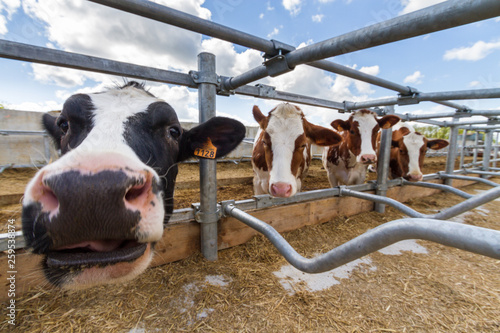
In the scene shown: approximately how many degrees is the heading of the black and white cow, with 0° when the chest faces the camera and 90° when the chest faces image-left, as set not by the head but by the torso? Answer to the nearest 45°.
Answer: approximately 0°

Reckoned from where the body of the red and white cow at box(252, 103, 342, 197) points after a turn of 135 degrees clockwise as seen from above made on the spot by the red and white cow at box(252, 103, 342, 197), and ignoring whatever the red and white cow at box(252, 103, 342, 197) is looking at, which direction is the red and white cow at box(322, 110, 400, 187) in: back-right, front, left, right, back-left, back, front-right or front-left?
right

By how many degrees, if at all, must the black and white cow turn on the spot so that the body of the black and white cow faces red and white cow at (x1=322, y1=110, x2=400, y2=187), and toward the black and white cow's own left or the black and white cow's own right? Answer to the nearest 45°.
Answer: approximately 90° to the black and white cow's own left

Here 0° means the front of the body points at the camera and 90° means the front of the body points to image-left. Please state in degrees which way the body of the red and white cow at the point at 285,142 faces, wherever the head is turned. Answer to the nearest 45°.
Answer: approximately 0°

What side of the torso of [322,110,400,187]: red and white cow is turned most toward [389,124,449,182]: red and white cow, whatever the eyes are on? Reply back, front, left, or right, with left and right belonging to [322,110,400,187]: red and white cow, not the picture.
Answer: left

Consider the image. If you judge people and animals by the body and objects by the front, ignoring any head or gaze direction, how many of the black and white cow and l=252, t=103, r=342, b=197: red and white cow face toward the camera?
2

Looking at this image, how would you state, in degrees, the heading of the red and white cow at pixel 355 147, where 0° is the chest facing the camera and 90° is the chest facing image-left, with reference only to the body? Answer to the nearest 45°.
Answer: approximately 315°

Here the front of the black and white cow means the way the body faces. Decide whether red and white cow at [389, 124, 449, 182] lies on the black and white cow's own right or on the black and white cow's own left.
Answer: on the black and white cow's own left

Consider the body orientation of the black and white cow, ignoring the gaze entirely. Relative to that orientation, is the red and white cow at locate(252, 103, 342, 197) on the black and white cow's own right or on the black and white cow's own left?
on the black and white cow's own left

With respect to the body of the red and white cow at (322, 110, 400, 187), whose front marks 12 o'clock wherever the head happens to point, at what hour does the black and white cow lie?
The black and white cow is roughly at 2 o'clock from the red and white cow.
